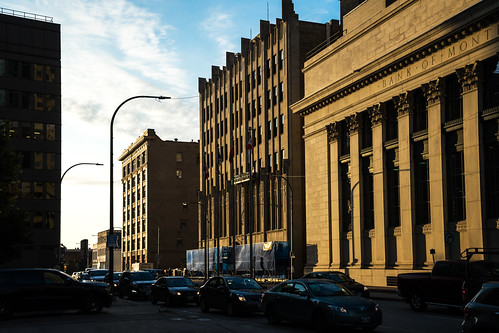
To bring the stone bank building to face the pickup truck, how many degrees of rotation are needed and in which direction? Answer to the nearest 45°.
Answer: approximately 45° to its left

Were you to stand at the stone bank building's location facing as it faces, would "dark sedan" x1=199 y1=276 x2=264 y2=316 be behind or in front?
in front

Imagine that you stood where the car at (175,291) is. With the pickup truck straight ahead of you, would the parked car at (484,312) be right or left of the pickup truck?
right

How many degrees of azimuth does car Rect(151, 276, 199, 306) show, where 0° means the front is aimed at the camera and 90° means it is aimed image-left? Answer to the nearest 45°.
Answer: approximately 315°

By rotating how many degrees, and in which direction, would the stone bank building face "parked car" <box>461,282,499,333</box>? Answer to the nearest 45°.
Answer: approximately 45° to its left

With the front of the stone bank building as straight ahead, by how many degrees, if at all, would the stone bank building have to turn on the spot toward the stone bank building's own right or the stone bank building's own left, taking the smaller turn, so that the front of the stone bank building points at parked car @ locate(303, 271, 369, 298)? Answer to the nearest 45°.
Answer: approximately 45° to the stone bank building's own left

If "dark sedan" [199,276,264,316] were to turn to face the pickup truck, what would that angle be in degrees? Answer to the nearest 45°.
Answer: approximately 45° to its left
